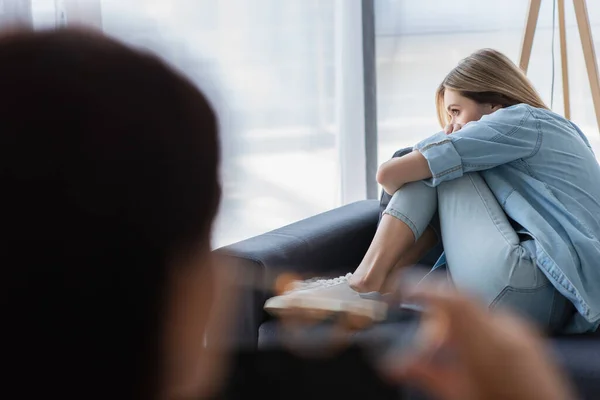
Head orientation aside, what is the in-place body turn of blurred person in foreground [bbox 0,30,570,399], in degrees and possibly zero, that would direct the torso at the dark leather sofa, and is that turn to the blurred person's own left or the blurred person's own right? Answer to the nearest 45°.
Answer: approximately 45° to the blurred person's own left

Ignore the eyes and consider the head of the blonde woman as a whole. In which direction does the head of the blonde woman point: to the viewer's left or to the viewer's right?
to the viewer's left

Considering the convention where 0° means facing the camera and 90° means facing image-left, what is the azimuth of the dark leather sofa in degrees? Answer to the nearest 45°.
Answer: approximately 45°

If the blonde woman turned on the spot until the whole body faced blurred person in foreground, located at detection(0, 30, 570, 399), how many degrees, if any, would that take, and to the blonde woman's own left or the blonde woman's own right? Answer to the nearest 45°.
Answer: approximately 90° to the blonde woman's own left

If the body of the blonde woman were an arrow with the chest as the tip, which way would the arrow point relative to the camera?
to the viewer's left

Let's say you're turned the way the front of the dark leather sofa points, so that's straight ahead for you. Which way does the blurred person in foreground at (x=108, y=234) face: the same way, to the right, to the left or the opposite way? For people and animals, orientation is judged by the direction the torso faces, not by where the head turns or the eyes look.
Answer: the opposite way

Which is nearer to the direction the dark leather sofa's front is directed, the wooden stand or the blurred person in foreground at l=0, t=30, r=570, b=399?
the blurred person in foreground

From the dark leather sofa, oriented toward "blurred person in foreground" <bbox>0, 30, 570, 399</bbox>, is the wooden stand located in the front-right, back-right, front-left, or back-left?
back-left

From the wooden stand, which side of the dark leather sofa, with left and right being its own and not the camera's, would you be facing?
back

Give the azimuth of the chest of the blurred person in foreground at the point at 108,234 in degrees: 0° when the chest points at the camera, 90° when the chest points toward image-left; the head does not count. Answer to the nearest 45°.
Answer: approximately 225°

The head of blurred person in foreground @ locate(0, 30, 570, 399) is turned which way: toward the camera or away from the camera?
away from the camera

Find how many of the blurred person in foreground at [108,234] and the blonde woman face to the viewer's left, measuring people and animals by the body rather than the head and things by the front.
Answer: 1
